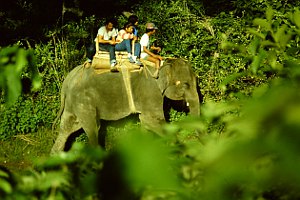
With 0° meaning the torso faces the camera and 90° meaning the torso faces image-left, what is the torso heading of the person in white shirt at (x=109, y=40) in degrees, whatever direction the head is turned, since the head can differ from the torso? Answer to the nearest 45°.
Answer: approximately 315°
